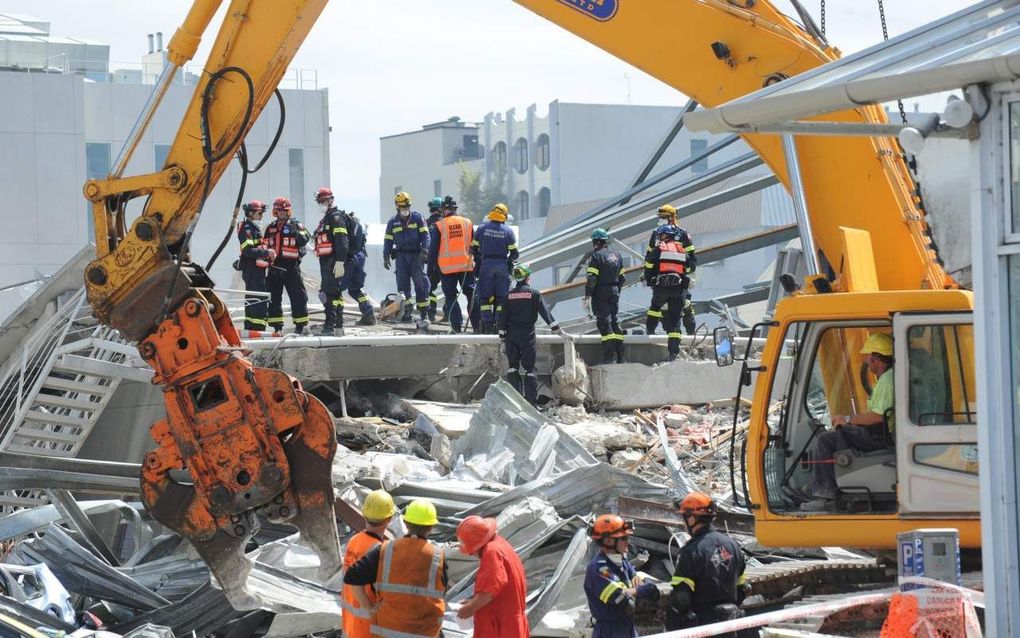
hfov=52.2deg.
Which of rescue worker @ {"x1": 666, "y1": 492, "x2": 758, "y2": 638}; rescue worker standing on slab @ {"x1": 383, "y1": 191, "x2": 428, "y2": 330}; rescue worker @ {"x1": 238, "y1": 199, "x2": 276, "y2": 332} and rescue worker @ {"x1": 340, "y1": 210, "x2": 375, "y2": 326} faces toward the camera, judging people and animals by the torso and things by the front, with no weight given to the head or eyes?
the rescue worker standing on slab

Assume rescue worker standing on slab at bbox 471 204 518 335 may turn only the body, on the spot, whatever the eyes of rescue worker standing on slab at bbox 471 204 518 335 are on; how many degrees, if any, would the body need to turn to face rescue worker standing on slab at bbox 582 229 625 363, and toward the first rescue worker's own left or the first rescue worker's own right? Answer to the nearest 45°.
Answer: approximately 90° to the first rescue worker's own right

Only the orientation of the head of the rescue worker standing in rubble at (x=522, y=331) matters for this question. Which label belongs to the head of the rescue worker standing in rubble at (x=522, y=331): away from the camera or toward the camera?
away from the camera

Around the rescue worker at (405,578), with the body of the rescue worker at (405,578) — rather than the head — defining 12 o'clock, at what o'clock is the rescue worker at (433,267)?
the rescue worker at (433,267) is roughly at 12 o'clock from the rescue worker at (405,578).

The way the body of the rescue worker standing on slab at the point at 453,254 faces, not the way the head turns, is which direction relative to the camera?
away from the camera

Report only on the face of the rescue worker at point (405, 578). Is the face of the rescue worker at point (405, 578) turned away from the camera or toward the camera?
away from the camera

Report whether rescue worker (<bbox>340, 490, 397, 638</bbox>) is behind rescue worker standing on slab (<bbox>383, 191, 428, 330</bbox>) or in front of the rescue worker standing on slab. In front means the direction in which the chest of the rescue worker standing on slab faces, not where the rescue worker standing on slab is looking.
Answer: in front

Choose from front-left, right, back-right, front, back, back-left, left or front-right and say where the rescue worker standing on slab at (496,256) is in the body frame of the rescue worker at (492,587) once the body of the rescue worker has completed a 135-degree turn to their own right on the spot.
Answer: front-left

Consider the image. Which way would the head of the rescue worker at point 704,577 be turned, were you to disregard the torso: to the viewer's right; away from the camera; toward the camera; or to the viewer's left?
to the viewer's left

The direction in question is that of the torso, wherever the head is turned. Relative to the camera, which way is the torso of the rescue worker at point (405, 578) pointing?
away from the camera

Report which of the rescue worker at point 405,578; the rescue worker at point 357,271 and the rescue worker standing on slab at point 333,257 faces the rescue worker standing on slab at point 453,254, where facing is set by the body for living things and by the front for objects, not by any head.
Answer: the rescue worker at point 405,578
